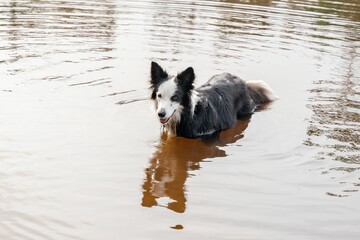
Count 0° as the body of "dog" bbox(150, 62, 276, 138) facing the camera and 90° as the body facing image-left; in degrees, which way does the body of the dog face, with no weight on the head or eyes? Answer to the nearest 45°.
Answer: approximately 45°
